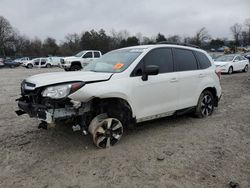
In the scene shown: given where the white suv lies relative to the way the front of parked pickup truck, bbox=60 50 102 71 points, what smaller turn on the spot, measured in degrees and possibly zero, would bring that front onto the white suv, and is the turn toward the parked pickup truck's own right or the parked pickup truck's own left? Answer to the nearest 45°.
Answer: approximately 45° to the parked pickup truck's own left

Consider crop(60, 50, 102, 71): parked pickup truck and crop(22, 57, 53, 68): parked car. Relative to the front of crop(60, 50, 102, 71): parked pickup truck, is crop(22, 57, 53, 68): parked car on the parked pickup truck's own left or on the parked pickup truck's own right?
on the parked pickup truck's own right

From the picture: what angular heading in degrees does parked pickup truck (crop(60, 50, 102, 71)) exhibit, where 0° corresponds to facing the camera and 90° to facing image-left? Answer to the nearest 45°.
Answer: approximately 45°

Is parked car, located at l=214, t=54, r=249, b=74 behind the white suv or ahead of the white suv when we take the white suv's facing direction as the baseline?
behind

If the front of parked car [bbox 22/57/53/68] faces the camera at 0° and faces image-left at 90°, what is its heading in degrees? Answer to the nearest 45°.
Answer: approximately 90°

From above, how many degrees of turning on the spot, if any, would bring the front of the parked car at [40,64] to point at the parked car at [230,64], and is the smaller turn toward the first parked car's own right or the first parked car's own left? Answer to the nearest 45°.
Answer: approximately 135° to the first parked car's own left

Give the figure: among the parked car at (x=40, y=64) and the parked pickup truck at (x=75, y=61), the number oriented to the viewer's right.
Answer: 0

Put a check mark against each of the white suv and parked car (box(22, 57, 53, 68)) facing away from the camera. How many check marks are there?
0
